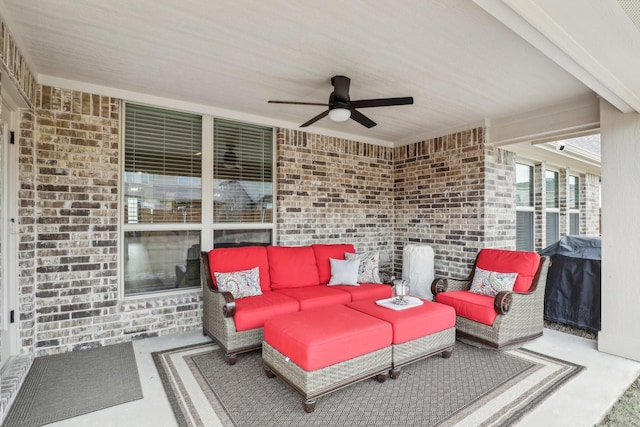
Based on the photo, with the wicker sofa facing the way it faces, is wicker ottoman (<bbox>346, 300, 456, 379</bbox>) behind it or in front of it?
in front

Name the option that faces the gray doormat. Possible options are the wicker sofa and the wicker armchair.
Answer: the wicker armchair

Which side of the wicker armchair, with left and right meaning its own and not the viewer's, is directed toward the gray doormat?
front

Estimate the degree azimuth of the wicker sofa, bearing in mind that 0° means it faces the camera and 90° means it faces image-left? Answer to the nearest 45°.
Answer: approximately 315°

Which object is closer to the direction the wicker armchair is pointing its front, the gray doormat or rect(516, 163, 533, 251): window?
the gray doormat

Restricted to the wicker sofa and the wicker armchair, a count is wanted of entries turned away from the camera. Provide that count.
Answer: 0

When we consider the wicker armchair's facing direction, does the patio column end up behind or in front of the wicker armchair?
behind

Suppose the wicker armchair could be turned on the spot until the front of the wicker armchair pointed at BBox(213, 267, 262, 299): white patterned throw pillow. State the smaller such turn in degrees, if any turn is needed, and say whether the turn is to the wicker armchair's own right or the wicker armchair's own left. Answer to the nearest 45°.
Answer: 0° — it already faces it

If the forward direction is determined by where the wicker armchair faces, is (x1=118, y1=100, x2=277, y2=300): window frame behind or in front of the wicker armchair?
in front

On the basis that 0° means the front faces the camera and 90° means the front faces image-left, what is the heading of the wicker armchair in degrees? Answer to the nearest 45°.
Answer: approximately 45°

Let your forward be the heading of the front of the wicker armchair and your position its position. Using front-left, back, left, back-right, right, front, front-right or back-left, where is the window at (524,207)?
back-right

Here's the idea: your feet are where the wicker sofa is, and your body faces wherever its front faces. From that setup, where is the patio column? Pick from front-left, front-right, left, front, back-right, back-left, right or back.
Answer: front-left
